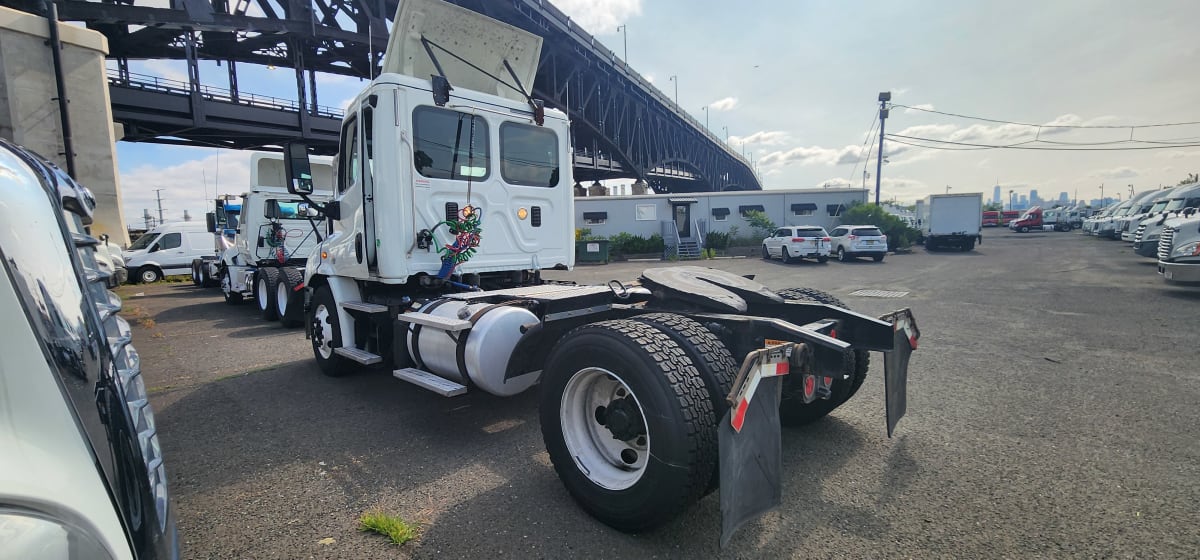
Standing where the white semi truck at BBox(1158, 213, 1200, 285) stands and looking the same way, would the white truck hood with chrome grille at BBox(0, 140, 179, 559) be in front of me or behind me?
in front

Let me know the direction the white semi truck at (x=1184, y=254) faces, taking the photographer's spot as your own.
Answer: facing the viewer and to the left of the viewer

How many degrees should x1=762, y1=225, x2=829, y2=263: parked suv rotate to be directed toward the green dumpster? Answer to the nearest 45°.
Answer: approximately 45° to its left

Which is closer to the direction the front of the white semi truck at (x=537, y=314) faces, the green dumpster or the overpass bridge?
the overpass bridge

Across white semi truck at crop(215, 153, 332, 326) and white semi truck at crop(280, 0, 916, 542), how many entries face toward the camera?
0

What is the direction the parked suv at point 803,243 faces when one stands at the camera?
facing away from the viewer and to the left of the viewer

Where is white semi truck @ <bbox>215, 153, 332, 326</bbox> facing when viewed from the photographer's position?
facing away from the viewer and to the left of the viewer

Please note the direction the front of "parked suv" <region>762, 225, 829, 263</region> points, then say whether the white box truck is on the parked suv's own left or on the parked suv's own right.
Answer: on the parked suv's own right

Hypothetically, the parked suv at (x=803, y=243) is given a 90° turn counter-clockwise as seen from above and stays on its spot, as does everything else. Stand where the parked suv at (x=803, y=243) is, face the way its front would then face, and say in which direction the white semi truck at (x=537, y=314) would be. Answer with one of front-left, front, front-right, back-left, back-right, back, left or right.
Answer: front-left

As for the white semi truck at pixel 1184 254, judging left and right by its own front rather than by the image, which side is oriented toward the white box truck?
right

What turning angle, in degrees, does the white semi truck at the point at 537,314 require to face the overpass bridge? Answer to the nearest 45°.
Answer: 0° — it already faces it

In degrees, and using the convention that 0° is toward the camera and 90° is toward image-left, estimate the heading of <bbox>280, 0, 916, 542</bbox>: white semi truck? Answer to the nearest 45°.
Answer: approximately 135°

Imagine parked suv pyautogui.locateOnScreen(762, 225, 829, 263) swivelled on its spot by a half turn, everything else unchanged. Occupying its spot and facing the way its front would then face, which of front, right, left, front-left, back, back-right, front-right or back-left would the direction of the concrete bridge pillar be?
right
